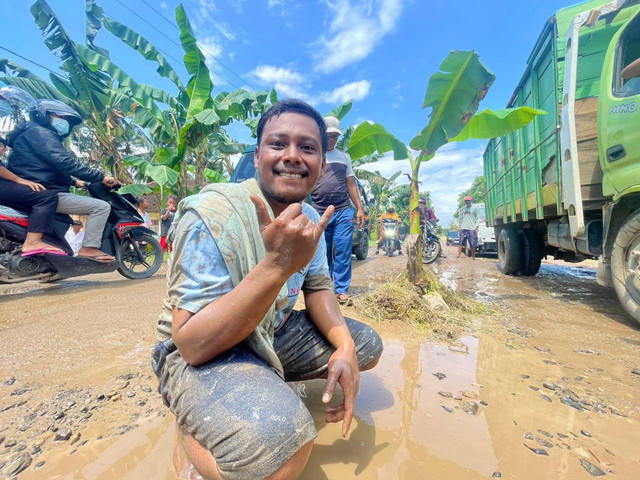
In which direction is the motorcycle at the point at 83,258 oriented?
to the viewer's right

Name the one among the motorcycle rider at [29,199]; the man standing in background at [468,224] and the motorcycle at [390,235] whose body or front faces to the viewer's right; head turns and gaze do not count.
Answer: the motorcycle rider

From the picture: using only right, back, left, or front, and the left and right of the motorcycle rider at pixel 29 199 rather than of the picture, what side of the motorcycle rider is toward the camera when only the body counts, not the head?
right

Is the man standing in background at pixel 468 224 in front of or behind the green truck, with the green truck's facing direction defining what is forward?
behind

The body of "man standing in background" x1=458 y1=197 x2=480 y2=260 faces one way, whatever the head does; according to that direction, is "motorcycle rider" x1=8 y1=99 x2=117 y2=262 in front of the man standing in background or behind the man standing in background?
in front

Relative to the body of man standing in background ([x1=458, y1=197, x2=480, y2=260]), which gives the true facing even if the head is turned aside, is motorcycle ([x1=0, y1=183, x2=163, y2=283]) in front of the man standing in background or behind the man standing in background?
in front

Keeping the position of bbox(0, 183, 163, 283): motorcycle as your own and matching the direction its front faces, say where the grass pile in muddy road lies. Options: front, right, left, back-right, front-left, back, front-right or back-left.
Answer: front-right

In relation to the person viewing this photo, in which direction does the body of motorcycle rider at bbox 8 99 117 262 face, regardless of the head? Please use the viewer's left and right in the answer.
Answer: facing to the right of the viewer

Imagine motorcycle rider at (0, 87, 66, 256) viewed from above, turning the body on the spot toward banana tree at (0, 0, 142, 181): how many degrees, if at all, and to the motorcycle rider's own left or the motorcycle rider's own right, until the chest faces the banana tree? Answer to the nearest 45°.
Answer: approximately 90° to the motorcycle rider's own left

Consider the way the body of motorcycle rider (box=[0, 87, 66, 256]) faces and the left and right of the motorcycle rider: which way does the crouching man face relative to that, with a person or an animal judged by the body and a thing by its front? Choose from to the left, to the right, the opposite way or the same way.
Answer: to the right

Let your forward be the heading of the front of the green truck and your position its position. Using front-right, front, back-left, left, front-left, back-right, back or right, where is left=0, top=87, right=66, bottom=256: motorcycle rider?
right
